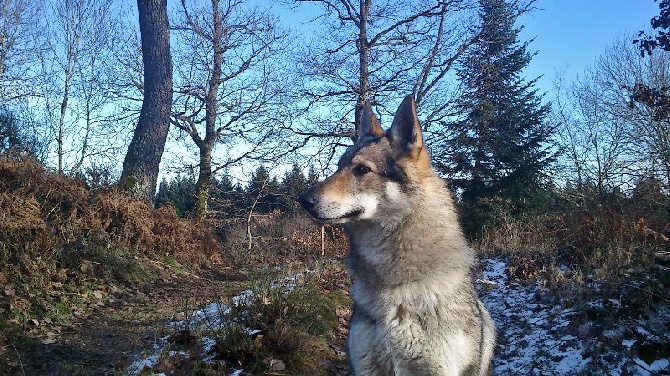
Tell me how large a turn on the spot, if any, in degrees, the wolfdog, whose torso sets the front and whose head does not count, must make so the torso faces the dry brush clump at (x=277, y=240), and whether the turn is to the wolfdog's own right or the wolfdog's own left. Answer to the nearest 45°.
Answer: approximately 135° to the wolfdog's own right

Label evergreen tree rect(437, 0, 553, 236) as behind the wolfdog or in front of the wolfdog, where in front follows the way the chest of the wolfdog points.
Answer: behind

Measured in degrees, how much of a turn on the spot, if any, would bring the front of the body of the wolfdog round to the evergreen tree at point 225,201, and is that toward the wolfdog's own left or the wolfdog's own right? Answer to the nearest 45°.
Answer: approximately 90° to the wolfdog's own right

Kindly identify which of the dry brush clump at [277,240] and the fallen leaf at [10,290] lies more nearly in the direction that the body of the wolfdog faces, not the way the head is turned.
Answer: the fallen leaf

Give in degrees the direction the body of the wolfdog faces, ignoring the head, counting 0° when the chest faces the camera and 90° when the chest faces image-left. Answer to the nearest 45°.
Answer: approximately 45°

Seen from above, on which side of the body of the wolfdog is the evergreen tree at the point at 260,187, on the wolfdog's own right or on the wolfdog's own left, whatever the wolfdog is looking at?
on the wolfdog's own right

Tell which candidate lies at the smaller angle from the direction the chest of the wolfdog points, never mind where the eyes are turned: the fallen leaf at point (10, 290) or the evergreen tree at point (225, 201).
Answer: the fallen leaf
